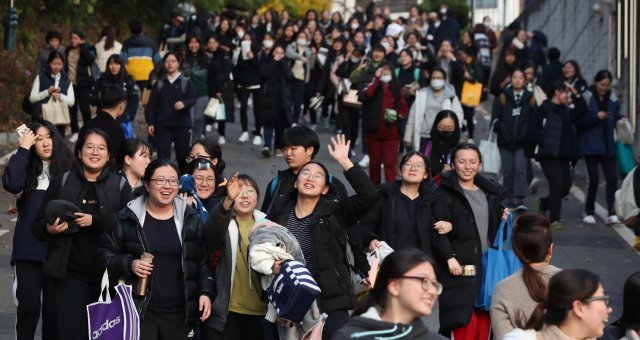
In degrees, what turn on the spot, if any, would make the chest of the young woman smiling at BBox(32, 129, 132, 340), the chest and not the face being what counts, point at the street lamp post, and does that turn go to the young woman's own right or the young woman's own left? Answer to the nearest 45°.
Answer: approximately 180°

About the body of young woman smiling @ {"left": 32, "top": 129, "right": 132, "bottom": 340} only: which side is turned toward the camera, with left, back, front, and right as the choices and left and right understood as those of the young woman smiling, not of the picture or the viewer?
front

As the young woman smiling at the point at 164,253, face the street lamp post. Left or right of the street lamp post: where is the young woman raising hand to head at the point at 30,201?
left

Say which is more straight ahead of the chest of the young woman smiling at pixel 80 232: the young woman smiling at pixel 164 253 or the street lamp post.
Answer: the young woman smiling

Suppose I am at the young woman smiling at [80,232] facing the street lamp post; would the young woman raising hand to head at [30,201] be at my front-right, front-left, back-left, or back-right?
front-left

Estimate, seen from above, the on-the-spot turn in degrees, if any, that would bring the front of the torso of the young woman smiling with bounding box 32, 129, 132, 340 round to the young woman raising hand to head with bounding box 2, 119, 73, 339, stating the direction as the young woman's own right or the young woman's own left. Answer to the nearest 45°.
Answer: approximately 135° to the young woman's own right

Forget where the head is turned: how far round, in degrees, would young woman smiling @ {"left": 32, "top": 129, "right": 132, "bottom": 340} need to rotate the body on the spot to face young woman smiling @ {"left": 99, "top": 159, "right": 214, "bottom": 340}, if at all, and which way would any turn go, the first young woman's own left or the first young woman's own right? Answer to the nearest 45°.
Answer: approximately 45° to the first young woman's own left
